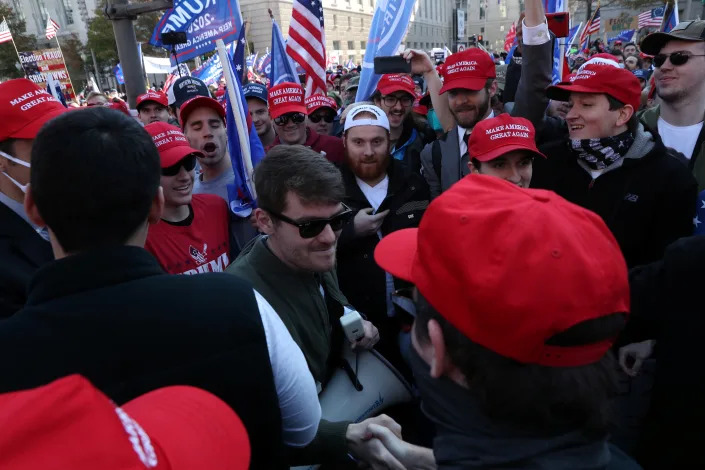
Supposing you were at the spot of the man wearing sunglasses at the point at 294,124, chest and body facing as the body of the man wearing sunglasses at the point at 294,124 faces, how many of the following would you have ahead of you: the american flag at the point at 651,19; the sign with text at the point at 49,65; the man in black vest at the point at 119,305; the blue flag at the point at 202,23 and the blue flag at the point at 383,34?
1

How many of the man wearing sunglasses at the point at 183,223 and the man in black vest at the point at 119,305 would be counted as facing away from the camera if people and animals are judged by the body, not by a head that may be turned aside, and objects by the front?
1

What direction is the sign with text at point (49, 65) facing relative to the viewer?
toward the camera

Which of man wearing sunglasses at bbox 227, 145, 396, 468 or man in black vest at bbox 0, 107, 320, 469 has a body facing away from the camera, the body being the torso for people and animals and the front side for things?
the man in black vest

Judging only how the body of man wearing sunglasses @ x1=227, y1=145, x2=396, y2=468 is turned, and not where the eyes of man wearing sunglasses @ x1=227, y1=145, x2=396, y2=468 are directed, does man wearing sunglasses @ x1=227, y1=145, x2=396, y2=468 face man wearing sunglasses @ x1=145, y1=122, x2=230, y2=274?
no

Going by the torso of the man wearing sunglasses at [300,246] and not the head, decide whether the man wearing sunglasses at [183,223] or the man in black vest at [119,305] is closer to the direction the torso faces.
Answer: the man in black vest

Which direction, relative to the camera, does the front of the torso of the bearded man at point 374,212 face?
toward the camera

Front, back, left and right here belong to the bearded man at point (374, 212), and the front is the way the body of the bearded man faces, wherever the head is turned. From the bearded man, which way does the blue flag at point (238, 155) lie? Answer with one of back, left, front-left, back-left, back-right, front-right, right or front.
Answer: right

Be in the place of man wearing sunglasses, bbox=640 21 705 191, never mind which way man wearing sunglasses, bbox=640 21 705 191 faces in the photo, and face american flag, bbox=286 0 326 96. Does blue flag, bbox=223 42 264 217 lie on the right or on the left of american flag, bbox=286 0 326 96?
left

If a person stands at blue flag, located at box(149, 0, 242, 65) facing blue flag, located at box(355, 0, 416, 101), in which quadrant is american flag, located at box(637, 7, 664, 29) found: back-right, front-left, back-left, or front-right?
front-left

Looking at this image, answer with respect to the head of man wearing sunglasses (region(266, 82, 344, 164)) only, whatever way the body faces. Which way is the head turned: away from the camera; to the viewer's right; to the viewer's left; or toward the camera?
toward the camera

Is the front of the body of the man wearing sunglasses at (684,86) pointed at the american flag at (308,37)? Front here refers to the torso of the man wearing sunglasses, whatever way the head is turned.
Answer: no

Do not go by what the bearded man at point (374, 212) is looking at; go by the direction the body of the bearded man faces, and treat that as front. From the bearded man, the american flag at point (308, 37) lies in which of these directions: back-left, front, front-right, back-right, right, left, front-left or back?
back

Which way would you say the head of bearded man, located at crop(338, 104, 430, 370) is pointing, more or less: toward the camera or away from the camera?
toward the camera

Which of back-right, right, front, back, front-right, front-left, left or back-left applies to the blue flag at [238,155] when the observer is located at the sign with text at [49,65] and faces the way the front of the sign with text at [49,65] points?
front

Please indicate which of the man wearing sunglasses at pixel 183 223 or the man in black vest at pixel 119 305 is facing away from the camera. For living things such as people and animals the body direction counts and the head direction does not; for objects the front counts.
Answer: the man in black vest

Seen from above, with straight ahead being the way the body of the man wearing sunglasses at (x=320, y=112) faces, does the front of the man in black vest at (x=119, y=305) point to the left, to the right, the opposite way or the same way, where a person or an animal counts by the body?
the opposite way
